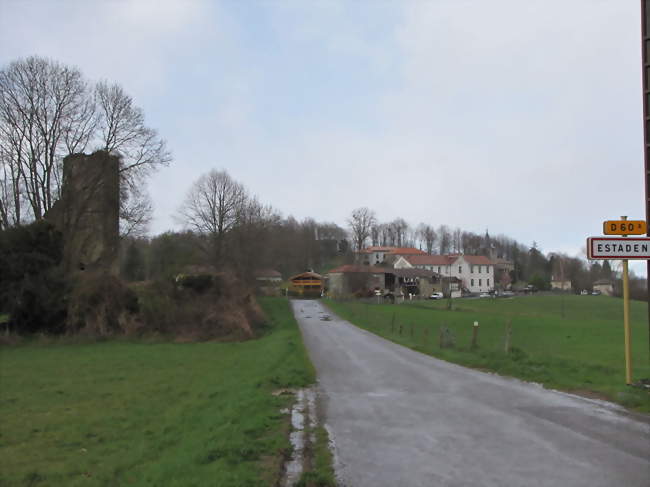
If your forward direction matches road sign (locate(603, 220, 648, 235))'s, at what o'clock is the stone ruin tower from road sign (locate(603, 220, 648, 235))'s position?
The stone ruin tower is roughly at 4 o'clock from the road sign.

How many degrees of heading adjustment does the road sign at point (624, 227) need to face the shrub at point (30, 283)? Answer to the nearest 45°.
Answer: approximately 90° to its right

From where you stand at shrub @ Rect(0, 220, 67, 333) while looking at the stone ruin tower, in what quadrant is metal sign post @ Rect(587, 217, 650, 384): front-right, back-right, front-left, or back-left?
back-right

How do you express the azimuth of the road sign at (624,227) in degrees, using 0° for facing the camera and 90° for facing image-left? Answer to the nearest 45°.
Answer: approximately 0°
